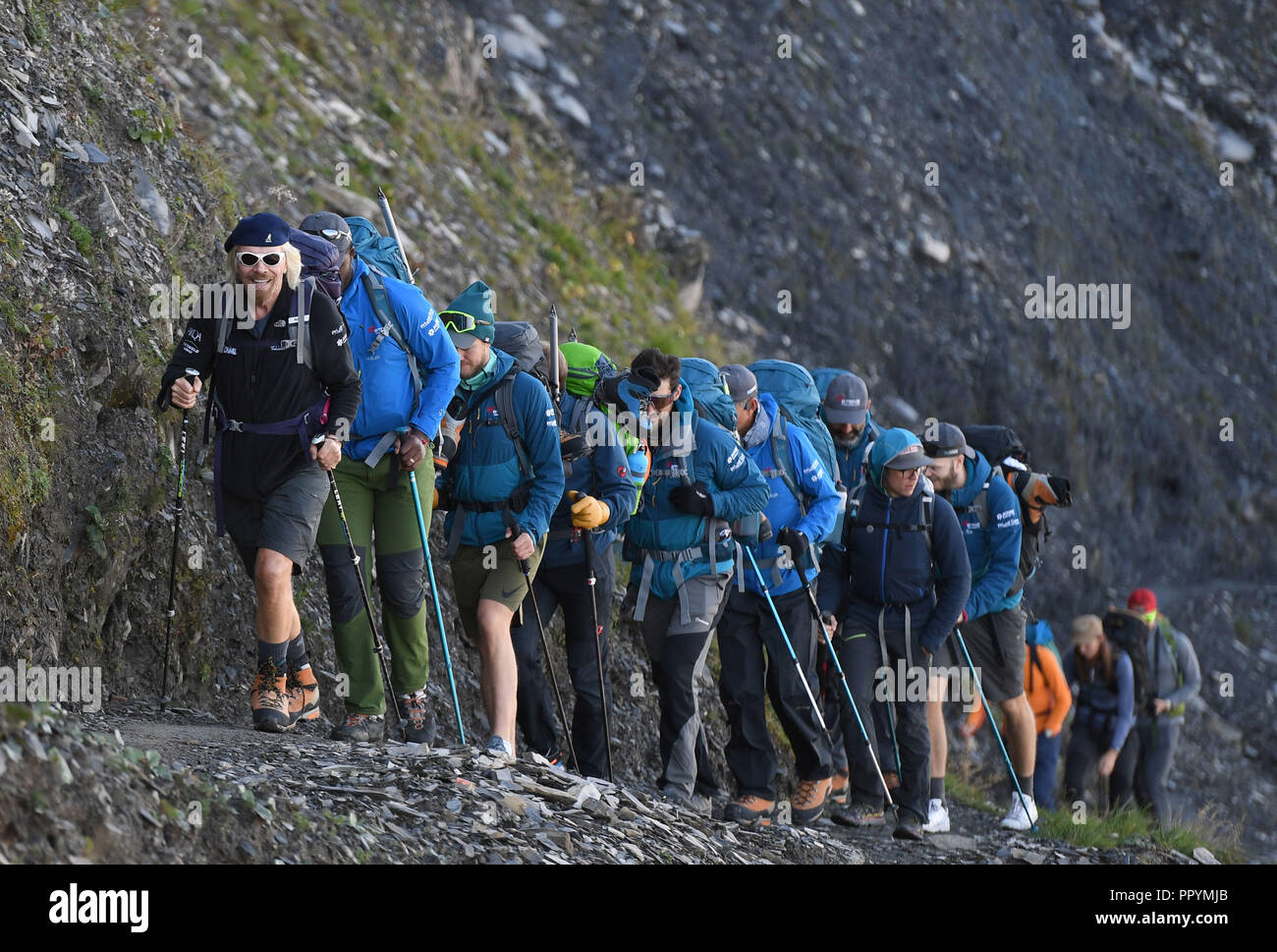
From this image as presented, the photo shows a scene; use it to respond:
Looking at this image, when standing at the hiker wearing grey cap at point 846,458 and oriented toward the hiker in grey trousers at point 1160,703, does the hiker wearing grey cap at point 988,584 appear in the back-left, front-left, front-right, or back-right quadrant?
front-right

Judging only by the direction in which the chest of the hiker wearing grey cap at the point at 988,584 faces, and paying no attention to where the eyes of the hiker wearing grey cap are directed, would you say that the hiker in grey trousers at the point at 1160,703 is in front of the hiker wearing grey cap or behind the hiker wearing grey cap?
behind

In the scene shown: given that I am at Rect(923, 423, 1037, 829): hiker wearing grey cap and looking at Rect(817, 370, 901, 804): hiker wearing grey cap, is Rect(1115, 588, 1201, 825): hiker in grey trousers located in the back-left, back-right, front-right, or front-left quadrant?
back-right

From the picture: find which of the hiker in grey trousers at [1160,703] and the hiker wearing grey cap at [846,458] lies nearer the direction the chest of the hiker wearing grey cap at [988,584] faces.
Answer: the hiker wearing grey cap

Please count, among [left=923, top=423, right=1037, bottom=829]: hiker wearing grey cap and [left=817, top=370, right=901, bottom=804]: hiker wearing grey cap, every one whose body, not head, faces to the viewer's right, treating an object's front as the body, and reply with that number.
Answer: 0

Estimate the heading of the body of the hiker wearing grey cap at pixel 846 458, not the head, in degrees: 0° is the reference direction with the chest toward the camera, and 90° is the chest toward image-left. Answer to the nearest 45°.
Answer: approximately 0°

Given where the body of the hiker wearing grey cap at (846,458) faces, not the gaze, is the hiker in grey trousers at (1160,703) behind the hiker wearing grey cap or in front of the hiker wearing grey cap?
behind

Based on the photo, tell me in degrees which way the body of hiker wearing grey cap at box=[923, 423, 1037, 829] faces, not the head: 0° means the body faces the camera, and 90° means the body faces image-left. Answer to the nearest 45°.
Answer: approximately 45°

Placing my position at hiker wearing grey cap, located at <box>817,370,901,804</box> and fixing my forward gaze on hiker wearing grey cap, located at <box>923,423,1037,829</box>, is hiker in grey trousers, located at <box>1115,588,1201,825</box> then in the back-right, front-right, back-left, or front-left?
front-left
